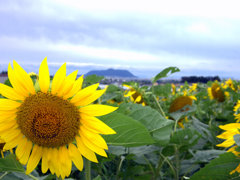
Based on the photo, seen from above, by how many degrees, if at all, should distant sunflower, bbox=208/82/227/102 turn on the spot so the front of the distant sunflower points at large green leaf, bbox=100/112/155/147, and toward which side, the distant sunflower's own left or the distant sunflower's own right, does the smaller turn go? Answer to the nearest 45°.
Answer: approximately 45° to the distant sunflower's own right

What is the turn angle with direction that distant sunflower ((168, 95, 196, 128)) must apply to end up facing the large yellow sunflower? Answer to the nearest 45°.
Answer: approximately 45° to its left

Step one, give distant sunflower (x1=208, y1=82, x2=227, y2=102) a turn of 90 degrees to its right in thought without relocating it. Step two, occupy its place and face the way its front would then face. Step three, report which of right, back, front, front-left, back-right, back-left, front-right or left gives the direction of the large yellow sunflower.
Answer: front-left

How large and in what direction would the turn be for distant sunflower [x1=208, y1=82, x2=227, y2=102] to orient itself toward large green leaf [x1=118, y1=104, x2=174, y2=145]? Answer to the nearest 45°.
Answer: approximately 45° to its right

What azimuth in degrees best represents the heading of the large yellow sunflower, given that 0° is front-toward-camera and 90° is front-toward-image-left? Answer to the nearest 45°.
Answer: approximately 0°

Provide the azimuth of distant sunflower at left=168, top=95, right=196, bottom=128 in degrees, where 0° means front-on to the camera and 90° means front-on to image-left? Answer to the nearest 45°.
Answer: approximately 45°

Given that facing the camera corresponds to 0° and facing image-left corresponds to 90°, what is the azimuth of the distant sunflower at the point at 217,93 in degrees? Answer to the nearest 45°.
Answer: approximately 315°

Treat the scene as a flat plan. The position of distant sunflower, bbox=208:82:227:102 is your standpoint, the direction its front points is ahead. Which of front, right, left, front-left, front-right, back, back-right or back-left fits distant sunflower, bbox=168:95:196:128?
front-right

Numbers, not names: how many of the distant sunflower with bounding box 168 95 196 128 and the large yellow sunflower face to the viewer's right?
0
